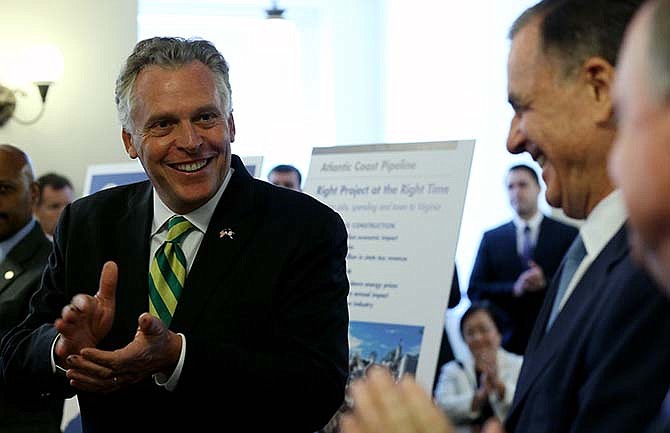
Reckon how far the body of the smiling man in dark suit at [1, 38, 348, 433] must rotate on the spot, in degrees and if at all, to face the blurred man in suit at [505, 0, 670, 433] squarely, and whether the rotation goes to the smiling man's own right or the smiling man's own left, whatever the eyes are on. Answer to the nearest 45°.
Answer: approximately 90° to the smiling man's own left

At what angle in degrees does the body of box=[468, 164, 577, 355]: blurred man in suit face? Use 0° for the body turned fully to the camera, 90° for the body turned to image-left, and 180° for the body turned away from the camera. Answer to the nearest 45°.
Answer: approximately 0°

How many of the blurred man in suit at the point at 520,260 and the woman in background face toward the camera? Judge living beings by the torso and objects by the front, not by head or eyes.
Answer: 2

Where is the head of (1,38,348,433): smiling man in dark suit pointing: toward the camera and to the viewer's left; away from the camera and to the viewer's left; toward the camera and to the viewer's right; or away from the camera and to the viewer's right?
toward the camera and to the viewer's right

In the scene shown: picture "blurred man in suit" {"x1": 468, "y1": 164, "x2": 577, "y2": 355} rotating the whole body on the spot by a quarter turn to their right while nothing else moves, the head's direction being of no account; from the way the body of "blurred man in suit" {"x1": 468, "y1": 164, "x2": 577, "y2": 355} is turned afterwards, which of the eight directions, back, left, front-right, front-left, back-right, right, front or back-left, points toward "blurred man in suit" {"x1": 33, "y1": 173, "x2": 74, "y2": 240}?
front

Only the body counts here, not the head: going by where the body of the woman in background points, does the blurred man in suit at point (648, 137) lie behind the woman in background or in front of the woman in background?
in front

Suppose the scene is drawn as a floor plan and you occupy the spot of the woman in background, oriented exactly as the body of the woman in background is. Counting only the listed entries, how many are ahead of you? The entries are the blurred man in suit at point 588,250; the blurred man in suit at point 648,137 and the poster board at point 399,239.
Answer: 3
